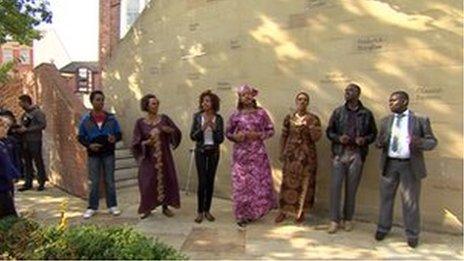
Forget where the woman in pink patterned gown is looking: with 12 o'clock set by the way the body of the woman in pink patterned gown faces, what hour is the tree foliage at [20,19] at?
The tree foliage is roughly at 4 o'clock from the woman in pink patterned gown.

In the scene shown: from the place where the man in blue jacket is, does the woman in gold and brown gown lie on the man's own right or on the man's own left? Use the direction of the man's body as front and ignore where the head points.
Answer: on the man's own left

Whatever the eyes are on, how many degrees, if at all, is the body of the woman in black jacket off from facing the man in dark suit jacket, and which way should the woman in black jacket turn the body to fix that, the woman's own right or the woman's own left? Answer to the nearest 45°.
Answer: approximately 45° to the woman's own left

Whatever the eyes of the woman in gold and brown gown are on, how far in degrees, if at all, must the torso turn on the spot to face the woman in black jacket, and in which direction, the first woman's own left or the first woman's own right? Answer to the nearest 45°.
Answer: approximately 90° to the first woman's own right

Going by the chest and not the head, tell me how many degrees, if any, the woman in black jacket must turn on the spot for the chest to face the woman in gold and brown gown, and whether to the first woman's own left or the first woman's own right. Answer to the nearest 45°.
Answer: approximately 90° to the first woman's own left

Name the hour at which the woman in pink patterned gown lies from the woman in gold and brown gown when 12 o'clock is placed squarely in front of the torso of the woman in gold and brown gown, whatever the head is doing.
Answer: The woman in pink patterned gown is roughly at 3 o'clock from the woman in gold and brown gown.

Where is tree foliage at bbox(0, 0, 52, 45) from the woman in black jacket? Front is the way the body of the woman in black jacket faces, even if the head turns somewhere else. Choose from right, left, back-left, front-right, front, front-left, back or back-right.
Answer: back-right

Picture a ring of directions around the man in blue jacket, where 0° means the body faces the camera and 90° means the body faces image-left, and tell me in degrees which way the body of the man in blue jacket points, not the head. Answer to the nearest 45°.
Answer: approximately 0°

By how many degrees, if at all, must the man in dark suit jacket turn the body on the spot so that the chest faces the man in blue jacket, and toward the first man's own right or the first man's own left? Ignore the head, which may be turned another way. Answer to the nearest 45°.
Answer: approximately 45° to the first man's own right

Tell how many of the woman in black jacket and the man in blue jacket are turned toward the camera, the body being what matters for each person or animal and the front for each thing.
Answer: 2
